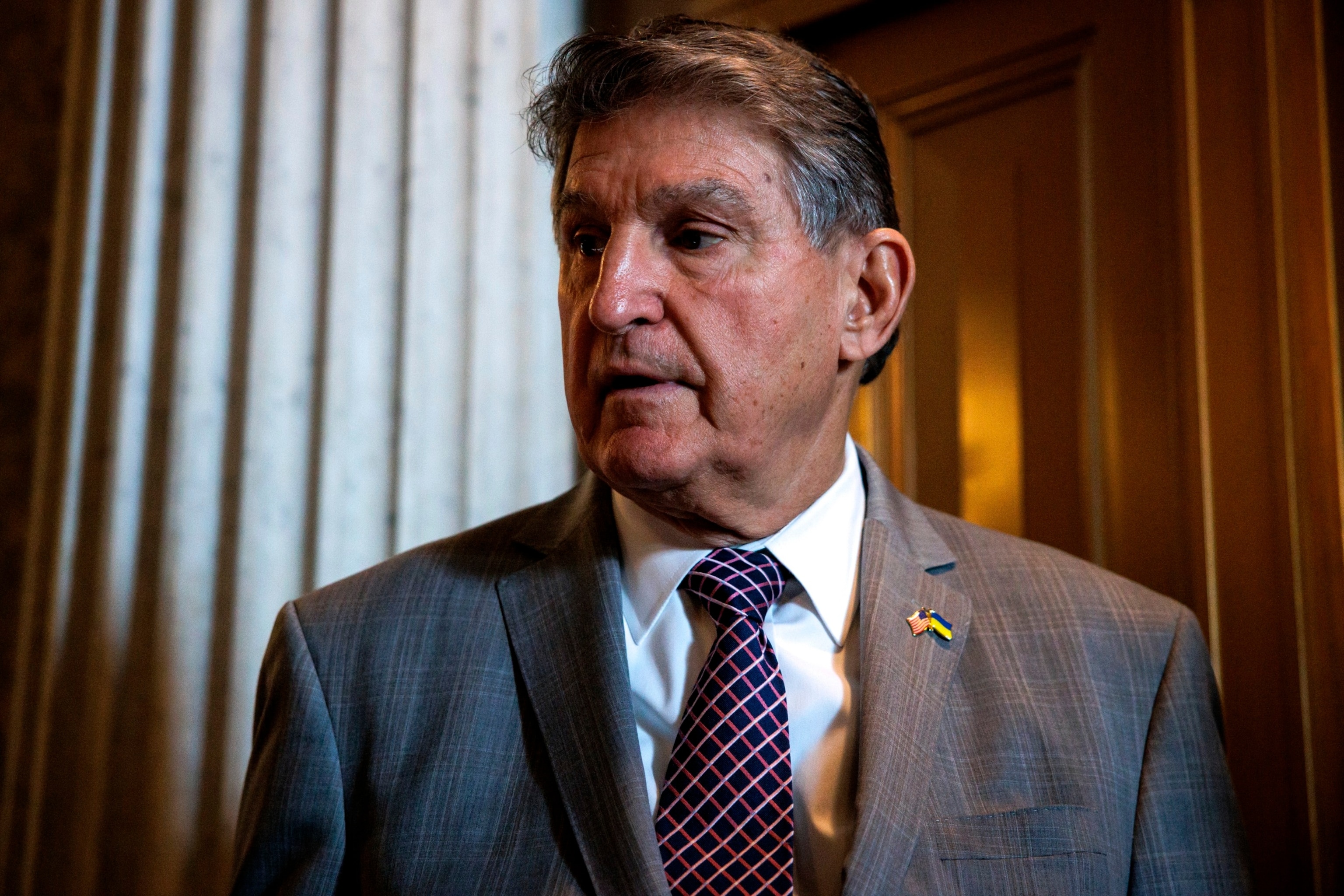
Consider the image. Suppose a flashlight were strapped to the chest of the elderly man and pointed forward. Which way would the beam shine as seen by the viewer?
toward the camera

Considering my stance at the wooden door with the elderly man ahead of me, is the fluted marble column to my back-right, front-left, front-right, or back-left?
front-right

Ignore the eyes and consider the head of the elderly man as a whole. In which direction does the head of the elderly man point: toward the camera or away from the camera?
toward the camera

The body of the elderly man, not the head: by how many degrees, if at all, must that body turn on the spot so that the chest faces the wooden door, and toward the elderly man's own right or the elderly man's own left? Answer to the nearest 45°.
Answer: approximately 135° to the elderly man's own left

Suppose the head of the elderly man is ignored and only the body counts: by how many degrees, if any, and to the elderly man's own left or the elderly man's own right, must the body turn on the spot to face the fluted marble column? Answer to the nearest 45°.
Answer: approximately 135° to the elderly man's own right

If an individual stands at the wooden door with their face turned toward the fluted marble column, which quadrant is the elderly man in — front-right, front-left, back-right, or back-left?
front-left
